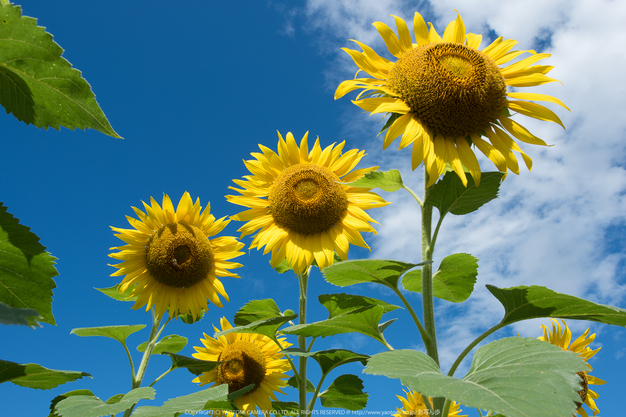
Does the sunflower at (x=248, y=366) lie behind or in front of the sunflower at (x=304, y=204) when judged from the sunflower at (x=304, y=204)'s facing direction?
behind

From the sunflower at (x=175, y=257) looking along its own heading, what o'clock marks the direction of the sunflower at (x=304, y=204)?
the sunflower at (x=304, y=204) is roughly at 11 o'clock from the sunflower at (x=175, y=257).

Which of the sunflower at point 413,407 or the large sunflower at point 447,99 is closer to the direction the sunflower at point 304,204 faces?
the large sunflower

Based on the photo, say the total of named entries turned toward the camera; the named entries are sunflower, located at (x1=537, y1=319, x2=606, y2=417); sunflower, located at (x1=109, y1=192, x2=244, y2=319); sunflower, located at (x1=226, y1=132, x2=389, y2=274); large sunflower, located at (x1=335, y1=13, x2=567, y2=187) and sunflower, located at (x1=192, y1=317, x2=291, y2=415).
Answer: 5

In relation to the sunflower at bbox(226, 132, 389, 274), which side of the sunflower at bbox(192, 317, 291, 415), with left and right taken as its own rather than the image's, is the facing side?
front

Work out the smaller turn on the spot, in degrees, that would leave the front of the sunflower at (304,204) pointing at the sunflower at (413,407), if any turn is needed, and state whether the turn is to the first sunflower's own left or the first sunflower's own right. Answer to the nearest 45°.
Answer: approximately 135° to the first sunflower's own left

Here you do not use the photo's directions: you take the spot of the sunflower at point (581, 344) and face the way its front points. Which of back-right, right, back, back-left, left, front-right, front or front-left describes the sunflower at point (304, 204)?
front-right

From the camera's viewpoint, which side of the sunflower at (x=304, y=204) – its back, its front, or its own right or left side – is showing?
front

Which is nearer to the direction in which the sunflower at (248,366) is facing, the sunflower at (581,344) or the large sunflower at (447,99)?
the large sunflower

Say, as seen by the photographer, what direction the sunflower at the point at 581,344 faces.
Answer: facing the viewer

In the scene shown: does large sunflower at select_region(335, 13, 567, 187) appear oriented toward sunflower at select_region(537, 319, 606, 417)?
no

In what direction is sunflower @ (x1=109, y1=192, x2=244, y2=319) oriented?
toward the camera

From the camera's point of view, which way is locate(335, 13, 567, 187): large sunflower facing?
toward the camera
